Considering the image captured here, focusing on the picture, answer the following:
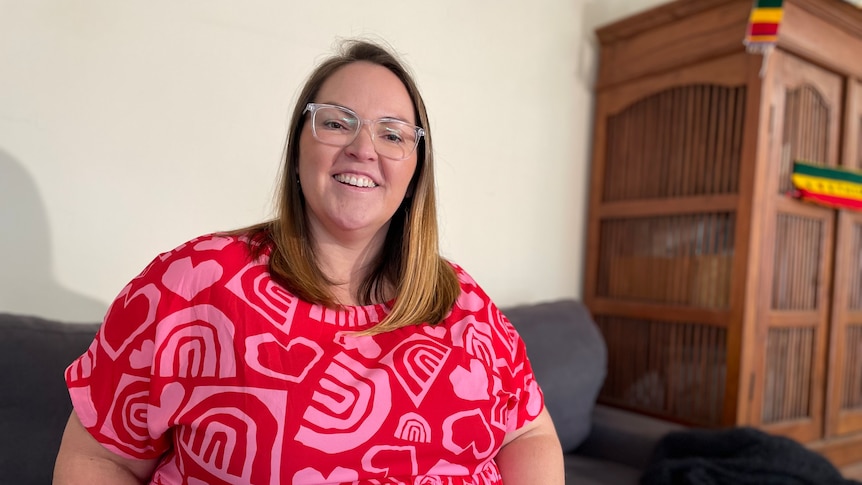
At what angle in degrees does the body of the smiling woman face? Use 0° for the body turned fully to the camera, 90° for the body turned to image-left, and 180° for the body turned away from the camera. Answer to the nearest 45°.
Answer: approximately 0°

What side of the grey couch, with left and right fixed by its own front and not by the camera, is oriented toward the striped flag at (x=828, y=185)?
left

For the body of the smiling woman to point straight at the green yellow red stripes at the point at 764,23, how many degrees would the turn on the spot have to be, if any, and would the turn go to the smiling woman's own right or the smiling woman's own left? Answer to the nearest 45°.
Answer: approximately 135° to the smiling woman's own left

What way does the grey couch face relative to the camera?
toward the camera

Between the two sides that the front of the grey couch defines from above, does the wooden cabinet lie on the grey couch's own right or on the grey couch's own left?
on the grey couch's own left

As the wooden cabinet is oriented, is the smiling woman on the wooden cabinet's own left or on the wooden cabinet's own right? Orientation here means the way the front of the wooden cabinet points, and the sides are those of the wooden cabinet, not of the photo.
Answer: on the wooden cabinet's own right

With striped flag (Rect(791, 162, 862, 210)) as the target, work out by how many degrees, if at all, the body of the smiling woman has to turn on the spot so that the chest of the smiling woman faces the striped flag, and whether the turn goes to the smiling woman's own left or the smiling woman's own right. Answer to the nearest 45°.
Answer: approximately 135° to the smiling woman's own left

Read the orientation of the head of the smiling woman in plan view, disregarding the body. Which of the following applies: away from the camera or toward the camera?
toward the camera
